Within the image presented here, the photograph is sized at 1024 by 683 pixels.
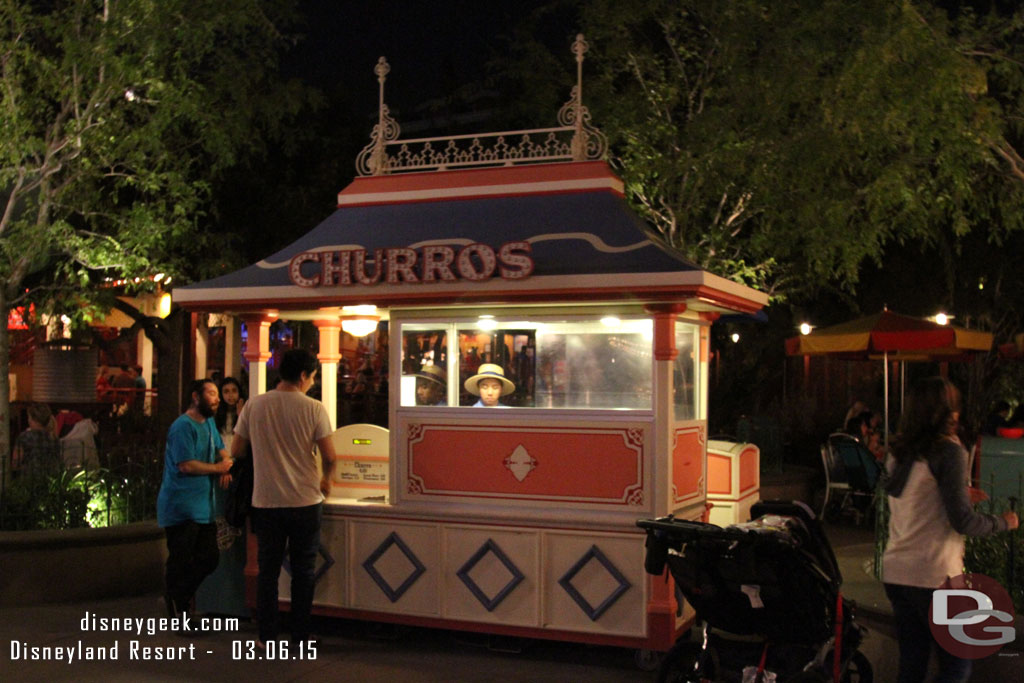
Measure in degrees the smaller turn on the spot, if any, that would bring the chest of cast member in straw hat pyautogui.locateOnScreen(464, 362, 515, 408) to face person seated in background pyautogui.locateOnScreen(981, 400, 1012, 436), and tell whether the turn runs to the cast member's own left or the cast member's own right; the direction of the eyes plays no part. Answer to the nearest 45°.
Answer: approximately 135° to the cast member's own left

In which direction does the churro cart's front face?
toward the camera

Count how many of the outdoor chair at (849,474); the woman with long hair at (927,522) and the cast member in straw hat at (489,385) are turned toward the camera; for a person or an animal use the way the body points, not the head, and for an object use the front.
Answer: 1

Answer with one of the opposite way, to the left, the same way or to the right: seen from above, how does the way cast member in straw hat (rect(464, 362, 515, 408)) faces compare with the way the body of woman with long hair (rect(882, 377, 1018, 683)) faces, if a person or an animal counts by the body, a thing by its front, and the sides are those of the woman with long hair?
to the right

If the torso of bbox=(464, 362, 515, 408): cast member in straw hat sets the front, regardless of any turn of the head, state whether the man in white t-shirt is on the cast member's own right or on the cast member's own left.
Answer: on the cast member's own right

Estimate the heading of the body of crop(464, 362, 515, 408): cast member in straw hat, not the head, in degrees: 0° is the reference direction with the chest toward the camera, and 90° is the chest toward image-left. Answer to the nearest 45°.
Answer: approximately 0°

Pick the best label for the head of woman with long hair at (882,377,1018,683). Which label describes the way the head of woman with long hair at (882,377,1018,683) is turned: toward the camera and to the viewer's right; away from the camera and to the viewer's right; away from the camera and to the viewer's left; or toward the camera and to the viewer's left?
away from the camera and to the viewer's right

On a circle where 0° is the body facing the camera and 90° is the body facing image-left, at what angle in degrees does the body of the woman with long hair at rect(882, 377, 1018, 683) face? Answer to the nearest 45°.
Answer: approximately 225°

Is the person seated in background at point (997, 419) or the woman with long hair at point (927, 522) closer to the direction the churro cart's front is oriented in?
the woman with long hair

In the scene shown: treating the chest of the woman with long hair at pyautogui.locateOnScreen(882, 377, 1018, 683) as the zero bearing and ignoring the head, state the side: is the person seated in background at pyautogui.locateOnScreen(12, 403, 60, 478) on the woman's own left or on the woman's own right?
on the woman's own left

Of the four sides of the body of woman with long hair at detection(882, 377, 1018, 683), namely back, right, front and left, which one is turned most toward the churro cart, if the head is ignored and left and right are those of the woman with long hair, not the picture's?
left

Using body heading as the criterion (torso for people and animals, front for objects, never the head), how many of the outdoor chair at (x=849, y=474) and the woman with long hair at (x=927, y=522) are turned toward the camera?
0

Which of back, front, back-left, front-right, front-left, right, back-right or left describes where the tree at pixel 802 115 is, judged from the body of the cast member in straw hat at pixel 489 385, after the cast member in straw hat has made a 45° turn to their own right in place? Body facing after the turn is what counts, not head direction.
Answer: back

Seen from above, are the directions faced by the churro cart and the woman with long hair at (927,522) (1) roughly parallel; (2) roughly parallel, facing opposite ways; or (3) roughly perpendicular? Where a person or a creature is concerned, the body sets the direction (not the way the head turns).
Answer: roughly perpendicular

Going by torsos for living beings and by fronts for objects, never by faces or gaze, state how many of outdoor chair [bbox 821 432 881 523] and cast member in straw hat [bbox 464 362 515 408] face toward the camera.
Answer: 1
